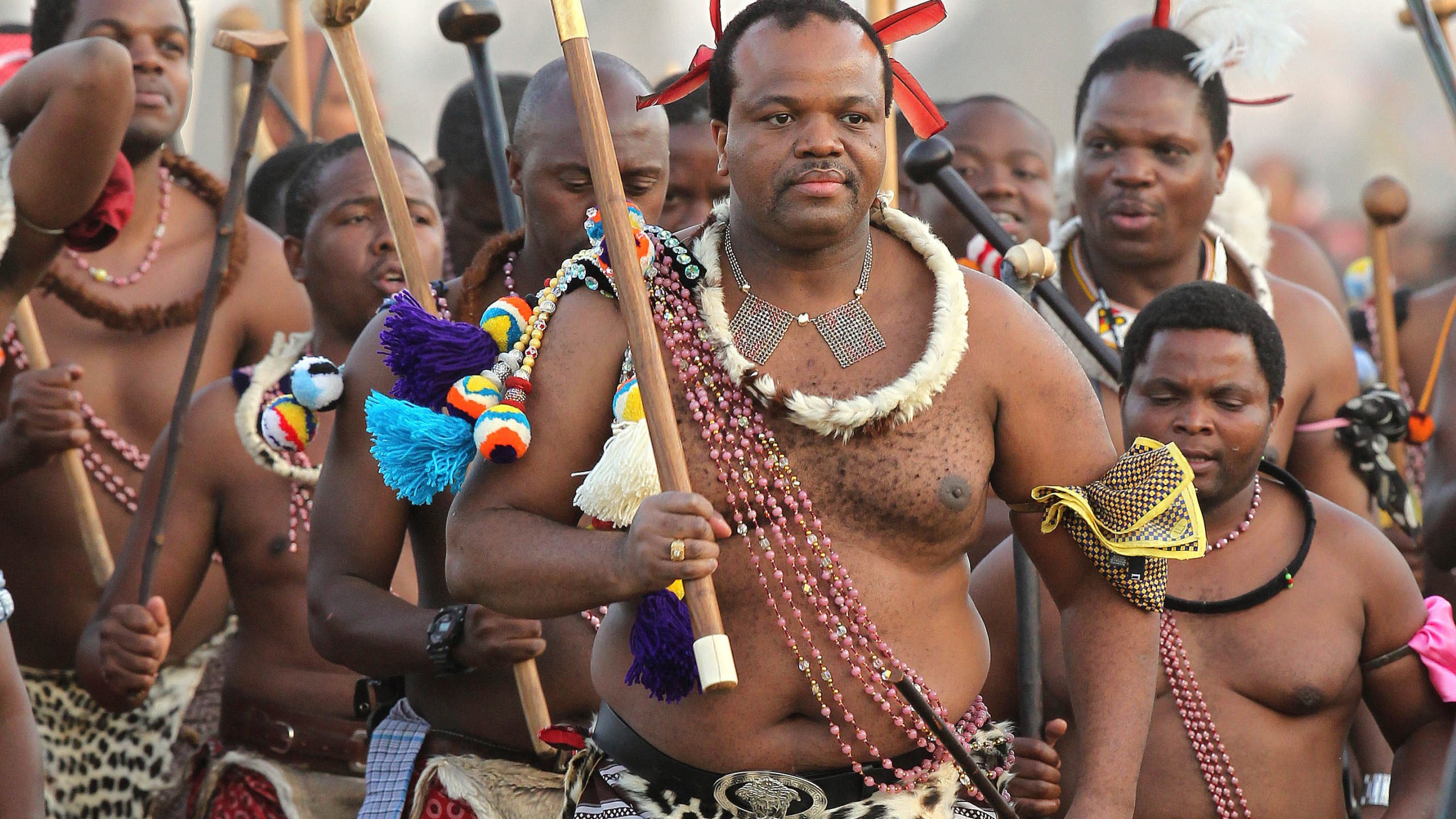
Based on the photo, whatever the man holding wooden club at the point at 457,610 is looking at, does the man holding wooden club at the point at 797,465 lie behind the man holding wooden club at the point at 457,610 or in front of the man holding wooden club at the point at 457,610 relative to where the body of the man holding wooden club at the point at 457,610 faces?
in front

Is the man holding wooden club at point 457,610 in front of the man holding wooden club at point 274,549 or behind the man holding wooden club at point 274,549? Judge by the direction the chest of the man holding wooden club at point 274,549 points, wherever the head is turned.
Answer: in front

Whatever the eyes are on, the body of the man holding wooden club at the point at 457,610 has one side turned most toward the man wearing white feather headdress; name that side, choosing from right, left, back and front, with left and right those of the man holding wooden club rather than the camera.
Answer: left

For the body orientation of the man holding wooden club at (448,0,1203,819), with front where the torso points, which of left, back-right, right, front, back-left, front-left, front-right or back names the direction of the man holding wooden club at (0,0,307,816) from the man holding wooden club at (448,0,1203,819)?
back-right

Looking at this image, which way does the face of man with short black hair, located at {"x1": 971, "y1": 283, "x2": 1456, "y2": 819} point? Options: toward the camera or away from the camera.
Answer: toward the camera

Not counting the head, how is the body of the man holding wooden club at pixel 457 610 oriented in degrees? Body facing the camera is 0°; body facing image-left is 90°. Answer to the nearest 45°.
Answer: approximately 315°

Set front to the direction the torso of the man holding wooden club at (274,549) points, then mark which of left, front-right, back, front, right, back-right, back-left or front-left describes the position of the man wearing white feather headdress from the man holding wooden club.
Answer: front-left

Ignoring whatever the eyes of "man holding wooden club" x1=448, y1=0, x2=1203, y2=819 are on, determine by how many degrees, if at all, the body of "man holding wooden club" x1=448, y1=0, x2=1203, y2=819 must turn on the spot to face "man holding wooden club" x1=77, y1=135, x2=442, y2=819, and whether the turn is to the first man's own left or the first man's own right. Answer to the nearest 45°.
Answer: approximately 135° to the first man's own right

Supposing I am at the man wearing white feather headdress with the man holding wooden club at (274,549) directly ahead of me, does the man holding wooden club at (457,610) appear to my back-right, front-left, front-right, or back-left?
front-left

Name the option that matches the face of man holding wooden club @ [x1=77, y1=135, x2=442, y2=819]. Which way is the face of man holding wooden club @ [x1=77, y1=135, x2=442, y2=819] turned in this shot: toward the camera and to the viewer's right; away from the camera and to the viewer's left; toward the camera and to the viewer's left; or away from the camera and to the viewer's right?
toward the camera and to the viewer's right

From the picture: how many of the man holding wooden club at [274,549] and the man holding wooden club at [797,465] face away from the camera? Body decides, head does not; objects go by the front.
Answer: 0

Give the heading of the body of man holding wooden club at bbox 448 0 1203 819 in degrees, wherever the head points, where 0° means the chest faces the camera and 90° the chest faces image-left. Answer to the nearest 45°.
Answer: approximately 0°

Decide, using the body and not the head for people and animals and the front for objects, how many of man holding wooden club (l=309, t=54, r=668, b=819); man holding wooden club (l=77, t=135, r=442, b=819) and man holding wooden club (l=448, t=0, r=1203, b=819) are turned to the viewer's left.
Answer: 0

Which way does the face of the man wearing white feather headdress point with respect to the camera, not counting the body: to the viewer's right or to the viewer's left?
to the viewer's left

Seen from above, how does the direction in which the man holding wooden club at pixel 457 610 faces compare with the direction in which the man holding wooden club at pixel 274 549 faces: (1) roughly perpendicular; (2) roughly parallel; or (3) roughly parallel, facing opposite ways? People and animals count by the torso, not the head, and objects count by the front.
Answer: roughly parallel
